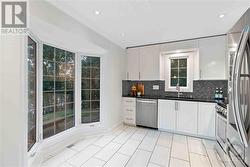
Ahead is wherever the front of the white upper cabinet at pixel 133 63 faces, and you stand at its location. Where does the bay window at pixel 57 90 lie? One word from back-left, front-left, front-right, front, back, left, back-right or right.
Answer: front-right

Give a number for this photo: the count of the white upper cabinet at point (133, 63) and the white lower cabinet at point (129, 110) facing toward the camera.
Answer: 2

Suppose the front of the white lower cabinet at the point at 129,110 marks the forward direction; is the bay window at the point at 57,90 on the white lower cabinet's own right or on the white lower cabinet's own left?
on the white lower cabinet's own right

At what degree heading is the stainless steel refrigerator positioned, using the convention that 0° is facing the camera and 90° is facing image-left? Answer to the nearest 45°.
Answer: approximately 90°

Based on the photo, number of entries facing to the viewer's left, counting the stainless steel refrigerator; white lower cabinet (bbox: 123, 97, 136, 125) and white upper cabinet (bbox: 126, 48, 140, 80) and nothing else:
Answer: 1

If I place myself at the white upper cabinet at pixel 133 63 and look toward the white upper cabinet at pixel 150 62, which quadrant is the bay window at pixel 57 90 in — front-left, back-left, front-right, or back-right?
back-right

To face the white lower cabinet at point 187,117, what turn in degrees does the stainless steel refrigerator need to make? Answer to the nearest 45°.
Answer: approximately 45° to its right

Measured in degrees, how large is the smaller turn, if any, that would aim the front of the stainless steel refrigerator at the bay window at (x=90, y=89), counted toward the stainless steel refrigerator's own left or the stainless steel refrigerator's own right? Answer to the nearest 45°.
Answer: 0° — it already faces it

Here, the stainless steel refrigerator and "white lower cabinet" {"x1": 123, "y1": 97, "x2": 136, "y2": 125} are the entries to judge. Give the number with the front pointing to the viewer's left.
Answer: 1
